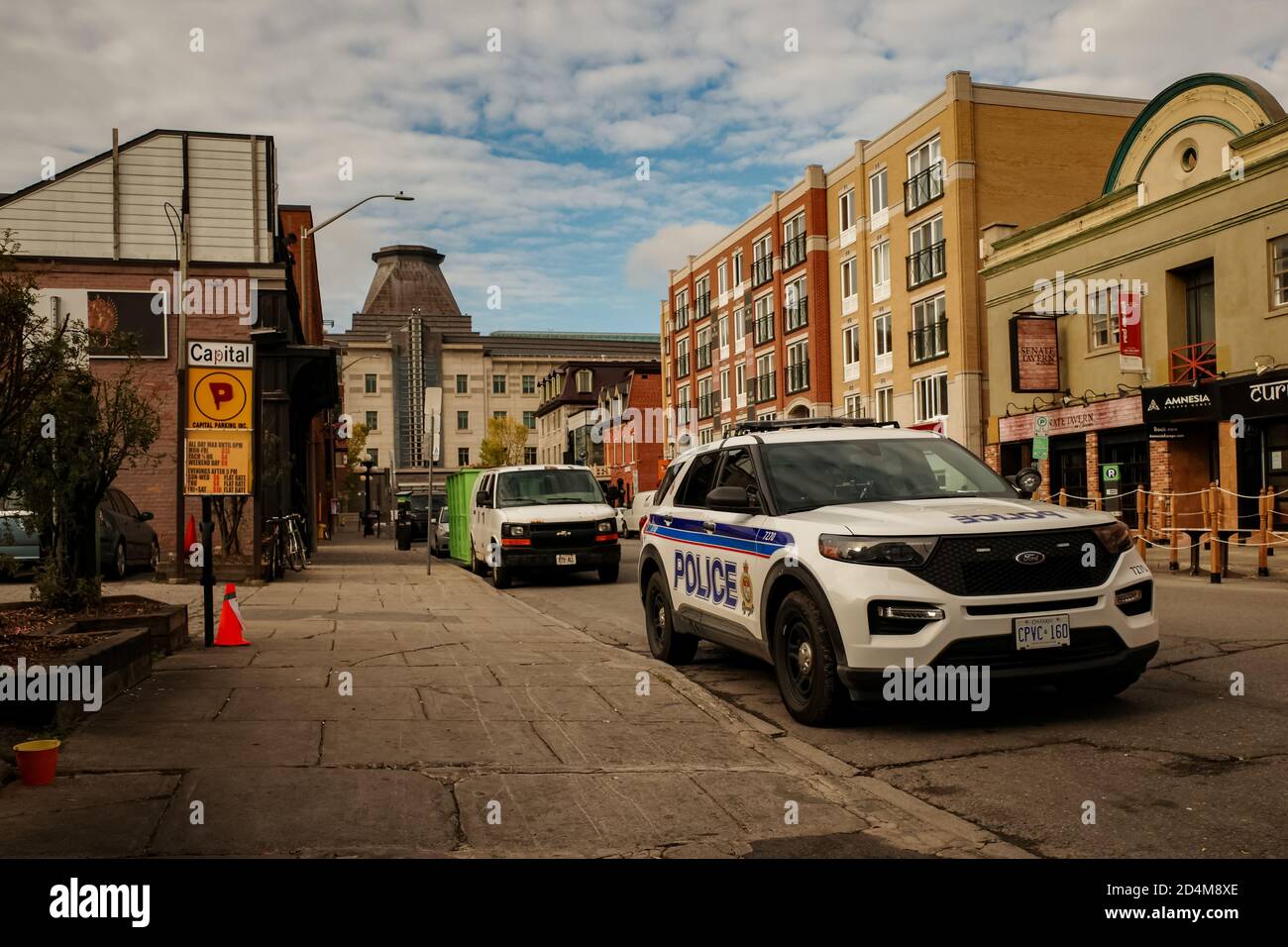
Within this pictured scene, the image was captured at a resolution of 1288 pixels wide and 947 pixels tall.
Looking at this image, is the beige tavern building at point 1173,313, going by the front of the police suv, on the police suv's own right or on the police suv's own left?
on the police suv's own left

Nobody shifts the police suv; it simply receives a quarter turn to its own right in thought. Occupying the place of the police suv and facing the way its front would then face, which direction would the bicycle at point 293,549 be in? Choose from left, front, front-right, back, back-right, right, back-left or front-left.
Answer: right

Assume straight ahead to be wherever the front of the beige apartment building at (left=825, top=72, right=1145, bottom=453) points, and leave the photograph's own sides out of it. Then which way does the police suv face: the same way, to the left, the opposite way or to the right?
to the left

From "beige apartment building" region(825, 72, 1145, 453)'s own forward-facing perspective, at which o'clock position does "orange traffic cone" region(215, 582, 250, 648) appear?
The orange traffic cone is roughly at 11 o'clock from the beige apartment building.

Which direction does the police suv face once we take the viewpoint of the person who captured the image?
facing the viewer and to the right of the viewer

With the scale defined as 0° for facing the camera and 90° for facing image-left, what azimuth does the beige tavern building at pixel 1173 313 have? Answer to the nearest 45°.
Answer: approximately 45°

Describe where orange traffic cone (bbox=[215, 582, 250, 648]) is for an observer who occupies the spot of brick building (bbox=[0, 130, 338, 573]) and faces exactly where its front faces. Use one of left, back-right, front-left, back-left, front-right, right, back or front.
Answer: right

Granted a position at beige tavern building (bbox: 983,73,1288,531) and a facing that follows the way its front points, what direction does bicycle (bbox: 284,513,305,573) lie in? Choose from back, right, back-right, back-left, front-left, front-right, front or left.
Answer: front

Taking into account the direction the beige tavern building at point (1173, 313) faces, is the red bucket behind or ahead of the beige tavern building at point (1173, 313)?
ahead

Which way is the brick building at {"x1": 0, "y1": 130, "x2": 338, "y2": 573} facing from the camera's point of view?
to the viewer's right

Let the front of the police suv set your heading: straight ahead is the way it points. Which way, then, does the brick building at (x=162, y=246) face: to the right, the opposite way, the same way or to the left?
to the left

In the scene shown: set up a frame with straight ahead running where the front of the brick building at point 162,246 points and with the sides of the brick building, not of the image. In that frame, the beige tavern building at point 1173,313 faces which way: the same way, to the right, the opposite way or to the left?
the opposite way

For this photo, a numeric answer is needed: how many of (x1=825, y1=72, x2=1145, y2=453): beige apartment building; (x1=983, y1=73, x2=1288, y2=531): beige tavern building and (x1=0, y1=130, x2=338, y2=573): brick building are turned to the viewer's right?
1

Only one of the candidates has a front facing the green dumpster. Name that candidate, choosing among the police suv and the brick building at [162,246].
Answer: the brick building

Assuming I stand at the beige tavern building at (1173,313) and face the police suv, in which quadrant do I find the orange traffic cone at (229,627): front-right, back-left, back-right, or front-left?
front-right

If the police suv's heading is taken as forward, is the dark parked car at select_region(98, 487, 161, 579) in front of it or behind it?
behind

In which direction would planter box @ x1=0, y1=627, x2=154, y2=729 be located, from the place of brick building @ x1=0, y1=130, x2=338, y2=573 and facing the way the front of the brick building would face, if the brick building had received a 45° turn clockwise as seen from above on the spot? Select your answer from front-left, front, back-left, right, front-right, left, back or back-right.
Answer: front-right
